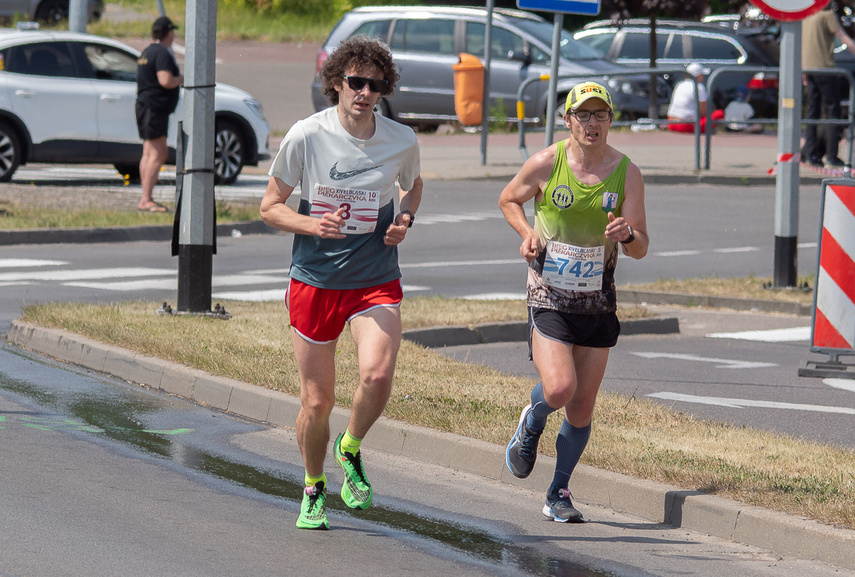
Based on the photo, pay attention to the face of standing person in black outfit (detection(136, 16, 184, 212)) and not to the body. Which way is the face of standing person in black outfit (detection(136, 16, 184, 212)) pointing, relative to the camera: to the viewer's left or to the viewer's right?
to the viewer's right

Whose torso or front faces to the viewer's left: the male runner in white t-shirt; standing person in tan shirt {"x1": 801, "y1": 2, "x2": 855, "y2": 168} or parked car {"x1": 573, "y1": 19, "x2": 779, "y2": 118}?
the parked car

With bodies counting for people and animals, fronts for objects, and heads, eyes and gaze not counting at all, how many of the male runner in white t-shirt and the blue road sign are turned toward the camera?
2

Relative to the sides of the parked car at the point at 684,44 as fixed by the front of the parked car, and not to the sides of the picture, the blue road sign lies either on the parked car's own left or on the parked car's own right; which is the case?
on the parked car's own left

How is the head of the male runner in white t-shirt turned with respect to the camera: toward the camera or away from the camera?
toward the camera

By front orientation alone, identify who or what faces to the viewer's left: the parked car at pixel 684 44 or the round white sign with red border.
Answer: the parked car

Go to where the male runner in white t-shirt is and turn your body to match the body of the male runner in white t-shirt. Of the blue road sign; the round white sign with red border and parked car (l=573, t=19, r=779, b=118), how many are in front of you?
0

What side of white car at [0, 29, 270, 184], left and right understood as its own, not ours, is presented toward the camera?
right

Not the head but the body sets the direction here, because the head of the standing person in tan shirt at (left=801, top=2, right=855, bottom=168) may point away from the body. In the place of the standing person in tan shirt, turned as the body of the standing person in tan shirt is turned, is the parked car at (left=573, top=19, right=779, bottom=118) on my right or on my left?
on my left

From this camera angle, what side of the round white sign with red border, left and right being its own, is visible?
front

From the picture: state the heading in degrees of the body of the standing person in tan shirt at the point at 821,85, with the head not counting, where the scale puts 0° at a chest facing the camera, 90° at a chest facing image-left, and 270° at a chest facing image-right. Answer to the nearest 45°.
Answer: approximately 225°

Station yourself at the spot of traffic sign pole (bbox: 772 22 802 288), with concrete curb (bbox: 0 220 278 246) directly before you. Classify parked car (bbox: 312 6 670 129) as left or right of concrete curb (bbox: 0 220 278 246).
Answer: right

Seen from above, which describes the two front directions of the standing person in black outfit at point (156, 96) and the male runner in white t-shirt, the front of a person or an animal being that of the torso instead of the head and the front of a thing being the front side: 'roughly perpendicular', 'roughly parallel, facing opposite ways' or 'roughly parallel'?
roughly perpendicular

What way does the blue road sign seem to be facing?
toward the camera

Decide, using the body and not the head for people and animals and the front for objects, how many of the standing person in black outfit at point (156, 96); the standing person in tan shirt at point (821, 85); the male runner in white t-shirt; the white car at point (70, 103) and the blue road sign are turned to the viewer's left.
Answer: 0

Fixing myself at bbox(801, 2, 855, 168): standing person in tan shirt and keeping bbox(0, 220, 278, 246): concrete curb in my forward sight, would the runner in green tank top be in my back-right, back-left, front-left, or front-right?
front-left

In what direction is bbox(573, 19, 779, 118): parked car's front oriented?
to the viewer's left
